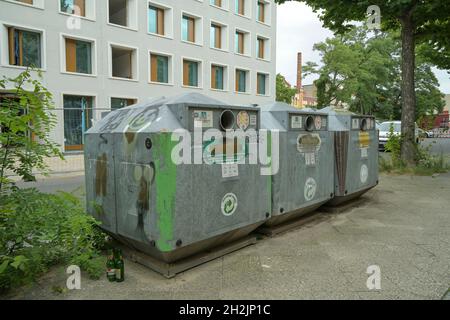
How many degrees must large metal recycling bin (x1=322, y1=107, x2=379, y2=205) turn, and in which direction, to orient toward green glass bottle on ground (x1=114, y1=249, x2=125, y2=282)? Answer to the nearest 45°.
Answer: approximately 90° to its right

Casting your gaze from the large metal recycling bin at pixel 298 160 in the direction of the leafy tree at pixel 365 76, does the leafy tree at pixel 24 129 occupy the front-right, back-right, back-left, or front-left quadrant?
back-left

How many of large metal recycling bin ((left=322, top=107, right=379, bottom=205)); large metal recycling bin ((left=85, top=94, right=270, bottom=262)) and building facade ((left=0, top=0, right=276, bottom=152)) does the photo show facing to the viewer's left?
0

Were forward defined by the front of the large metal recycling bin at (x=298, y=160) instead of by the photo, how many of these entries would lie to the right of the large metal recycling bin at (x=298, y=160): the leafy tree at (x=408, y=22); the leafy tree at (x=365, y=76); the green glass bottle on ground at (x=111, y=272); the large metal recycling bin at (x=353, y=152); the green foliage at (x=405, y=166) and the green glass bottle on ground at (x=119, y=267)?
2

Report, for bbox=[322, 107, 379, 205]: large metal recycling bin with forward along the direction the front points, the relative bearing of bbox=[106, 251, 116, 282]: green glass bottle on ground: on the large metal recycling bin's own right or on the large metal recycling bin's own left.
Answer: on the large metal recycling bin's own right

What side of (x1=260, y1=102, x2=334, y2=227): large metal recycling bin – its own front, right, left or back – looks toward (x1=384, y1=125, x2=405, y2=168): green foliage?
left

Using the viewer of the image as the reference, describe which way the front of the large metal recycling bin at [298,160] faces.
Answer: facing the viewer and to the right of the viewer

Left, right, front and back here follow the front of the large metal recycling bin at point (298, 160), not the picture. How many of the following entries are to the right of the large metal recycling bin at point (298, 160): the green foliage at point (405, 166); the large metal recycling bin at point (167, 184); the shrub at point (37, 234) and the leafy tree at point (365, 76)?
2

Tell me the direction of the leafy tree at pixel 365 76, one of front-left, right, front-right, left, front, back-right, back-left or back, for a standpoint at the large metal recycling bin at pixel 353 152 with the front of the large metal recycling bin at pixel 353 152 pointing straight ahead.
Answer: back-left

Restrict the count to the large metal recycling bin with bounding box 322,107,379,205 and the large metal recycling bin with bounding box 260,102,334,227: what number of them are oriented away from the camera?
0

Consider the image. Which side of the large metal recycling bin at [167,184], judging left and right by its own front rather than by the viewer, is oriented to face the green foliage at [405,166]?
left

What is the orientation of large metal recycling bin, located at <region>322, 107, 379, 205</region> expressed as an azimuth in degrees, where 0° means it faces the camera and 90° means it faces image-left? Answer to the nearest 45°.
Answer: approximately 315°

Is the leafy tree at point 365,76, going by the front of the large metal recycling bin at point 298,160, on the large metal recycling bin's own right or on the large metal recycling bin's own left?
on the large metal recycling bin's own left

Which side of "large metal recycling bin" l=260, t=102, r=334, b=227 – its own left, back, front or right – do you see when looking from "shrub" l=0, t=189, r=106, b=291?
right

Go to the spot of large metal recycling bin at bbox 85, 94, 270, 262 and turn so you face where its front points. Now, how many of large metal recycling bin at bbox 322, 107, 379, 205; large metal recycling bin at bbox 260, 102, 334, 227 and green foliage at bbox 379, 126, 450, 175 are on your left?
3
